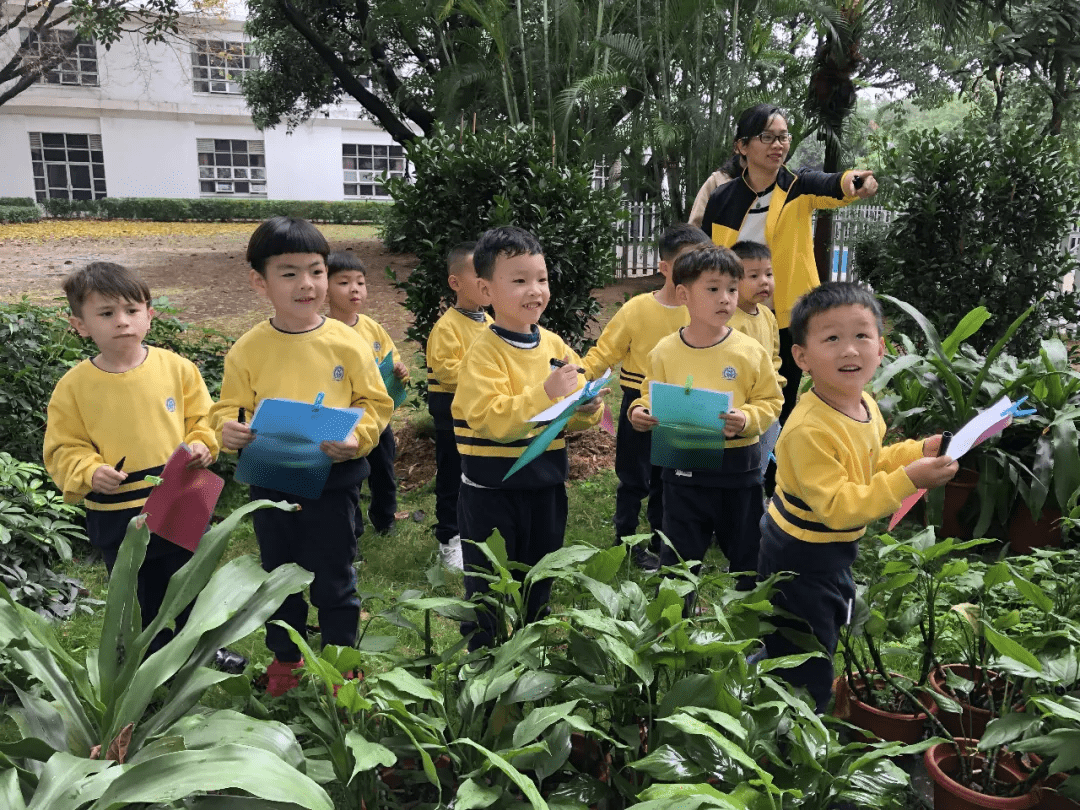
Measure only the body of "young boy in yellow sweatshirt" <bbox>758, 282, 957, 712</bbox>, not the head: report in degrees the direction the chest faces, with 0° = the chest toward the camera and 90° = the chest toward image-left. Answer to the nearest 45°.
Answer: approximately 315°

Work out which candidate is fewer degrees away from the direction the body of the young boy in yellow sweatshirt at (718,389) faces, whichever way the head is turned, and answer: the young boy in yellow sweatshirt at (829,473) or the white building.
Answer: the young boy in yellow sweatshirt

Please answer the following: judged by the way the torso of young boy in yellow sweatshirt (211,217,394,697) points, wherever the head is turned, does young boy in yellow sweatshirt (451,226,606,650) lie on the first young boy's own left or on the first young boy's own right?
on the first young boy's own left

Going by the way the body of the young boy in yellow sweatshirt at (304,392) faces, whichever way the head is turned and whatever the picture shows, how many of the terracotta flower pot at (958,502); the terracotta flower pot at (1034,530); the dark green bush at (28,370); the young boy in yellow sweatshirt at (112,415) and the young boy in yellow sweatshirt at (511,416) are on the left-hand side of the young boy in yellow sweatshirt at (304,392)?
3

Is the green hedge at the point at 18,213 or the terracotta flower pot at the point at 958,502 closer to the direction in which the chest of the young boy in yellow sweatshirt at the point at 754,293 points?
the terracotta flower pot

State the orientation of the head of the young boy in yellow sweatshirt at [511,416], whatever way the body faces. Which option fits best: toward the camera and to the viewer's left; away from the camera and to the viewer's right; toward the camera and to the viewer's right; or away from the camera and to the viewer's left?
toward the camera and to the viewer's right

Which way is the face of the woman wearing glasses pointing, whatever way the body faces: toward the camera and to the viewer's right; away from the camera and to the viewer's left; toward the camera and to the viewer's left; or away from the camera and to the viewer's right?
toward the camera and to the viewer's right

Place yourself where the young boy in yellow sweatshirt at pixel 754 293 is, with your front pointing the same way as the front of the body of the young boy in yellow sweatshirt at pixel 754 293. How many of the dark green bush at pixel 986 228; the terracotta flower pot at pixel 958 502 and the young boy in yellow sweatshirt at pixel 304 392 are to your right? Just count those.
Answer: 1

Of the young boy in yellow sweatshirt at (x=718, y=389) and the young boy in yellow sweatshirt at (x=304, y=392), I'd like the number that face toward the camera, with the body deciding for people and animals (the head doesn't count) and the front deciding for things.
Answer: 2

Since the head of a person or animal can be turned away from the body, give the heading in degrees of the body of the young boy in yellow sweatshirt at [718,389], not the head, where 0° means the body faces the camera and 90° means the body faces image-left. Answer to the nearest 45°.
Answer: approximately 0°

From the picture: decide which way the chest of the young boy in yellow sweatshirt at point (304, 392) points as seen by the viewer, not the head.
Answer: toward the camera

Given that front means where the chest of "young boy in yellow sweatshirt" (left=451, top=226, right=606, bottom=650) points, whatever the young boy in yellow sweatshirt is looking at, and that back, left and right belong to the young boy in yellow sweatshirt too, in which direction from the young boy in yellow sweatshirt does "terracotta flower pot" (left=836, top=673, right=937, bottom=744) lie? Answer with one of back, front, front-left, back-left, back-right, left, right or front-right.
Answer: front

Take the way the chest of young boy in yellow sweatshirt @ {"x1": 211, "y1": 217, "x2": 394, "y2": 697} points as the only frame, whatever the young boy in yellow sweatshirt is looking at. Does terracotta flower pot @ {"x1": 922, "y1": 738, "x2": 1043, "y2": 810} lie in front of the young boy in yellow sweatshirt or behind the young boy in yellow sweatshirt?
in front

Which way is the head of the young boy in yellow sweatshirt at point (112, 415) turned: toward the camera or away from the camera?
toward the camera

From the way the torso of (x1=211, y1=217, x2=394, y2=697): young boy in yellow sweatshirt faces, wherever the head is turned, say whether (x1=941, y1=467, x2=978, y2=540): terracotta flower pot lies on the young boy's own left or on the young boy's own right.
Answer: on the young boy's own left

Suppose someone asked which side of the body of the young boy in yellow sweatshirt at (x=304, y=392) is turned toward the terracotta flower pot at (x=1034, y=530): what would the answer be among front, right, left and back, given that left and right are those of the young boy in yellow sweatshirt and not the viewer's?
left

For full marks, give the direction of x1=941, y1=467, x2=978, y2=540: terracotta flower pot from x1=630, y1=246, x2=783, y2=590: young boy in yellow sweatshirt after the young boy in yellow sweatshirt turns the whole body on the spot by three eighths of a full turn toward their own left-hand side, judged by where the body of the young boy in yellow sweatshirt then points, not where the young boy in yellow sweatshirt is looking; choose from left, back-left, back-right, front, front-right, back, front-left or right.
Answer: front
